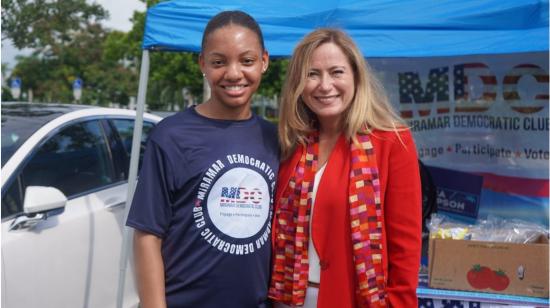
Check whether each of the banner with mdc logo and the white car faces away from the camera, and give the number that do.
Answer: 0

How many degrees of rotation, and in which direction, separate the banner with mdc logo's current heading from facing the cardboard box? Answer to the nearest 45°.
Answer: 0° — it already faces it

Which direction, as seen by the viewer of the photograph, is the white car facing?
facing the viewer and to the left of the viewer

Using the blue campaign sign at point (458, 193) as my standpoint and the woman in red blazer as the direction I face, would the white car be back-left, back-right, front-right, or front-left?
front-right

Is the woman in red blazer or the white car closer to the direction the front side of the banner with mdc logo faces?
the woman in red blazer

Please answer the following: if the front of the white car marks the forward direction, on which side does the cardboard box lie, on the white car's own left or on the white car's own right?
on the white car's own left

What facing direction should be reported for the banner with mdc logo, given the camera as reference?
facing the viewer

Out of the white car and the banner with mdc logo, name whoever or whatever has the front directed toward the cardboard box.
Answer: the banner with mdc logo

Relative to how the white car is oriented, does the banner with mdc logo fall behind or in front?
behind

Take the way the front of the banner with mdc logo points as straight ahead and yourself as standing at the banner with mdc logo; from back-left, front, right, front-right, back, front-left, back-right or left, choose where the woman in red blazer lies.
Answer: front

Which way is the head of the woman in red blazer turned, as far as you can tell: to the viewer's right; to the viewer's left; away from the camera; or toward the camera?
toward the camera
